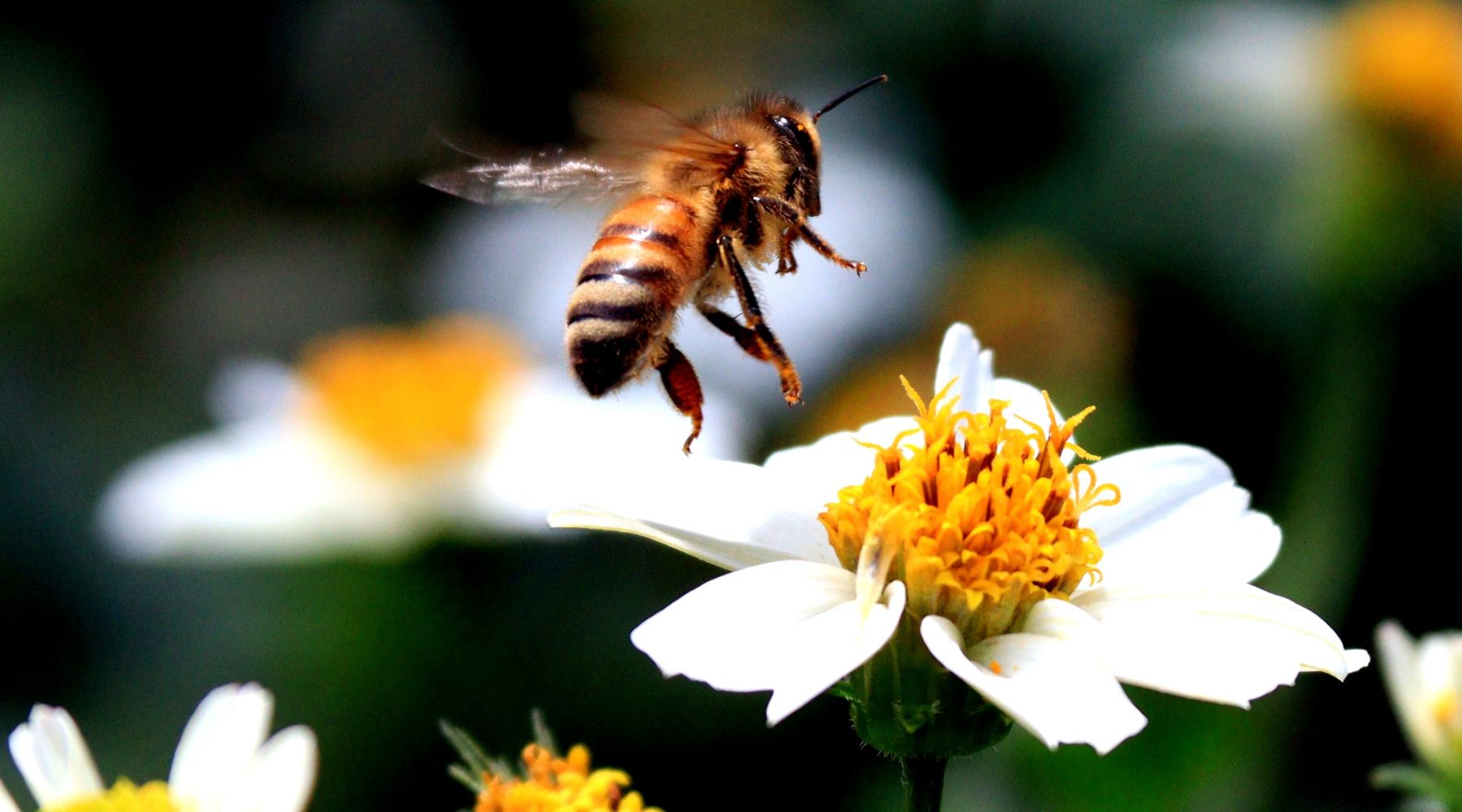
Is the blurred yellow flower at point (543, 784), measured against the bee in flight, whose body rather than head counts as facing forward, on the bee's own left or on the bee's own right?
on the bee's own right

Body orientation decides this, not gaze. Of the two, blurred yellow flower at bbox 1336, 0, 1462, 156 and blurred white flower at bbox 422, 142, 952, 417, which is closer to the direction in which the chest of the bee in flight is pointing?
the blurred yellow flower

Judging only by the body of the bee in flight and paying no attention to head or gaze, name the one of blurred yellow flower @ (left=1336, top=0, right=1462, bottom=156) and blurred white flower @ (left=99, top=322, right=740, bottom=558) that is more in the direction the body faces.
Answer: the blurred yellow flower

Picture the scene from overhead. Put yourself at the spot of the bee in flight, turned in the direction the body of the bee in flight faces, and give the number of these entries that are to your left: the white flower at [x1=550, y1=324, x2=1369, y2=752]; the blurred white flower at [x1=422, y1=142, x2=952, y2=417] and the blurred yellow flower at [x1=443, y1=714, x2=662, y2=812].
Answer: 1

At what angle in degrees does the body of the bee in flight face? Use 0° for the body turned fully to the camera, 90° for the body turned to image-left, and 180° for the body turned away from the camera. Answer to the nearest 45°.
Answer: approximately 270°

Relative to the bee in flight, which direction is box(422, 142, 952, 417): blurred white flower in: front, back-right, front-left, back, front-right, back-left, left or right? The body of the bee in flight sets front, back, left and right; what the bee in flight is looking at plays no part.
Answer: left

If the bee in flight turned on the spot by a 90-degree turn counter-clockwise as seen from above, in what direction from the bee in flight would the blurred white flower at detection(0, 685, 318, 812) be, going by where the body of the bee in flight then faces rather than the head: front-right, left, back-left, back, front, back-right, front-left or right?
back-left

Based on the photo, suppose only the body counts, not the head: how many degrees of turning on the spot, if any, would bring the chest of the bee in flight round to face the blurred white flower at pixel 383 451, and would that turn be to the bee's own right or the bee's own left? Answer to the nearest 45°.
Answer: approximately 90° to the bee's own left

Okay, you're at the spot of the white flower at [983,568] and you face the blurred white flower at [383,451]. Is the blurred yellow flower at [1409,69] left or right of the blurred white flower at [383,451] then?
right
